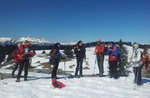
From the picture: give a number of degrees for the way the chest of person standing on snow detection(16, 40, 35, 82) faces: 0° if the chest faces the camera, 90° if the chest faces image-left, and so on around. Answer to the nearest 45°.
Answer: approximately 315°

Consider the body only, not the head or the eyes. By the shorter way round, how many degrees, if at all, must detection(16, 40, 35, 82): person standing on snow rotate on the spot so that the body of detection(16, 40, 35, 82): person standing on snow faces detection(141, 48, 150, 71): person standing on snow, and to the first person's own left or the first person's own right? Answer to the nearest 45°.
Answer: approximately 45° to the first person's own left

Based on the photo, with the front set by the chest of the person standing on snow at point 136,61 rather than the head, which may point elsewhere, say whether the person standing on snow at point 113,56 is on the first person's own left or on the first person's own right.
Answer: on the first person's own right

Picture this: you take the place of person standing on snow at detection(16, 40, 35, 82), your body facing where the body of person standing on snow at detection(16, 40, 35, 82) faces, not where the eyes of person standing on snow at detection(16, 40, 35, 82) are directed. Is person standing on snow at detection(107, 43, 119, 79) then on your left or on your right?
on your left
